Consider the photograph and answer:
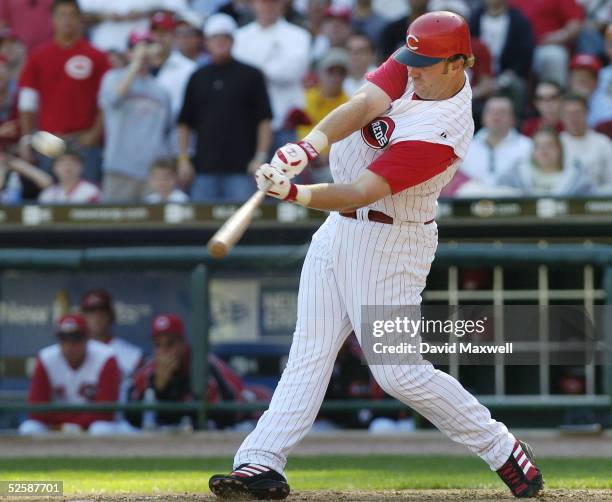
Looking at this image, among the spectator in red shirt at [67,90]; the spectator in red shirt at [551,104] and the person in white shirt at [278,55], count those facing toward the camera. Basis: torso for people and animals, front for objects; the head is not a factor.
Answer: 3

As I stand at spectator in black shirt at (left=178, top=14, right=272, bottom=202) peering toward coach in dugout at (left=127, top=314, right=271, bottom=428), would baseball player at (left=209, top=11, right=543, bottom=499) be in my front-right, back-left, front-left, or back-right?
front-left

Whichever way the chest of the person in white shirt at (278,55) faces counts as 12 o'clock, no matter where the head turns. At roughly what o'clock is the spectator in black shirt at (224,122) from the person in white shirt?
The spectator in black shirt is roughly at 1 o'clock from the person in white shirt.

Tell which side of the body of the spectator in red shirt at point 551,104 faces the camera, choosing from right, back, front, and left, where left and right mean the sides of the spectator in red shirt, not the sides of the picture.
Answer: front

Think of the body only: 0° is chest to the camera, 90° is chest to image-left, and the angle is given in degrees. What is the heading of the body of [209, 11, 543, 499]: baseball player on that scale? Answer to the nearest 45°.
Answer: approximately 45°

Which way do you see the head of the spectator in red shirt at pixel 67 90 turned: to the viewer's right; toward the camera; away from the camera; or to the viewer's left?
toward the camera

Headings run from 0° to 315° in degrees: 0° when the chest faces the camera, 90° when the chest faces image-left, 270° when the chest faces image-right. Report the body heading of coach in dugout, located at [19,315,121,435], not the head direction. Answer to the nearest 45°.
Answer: approximately 0°

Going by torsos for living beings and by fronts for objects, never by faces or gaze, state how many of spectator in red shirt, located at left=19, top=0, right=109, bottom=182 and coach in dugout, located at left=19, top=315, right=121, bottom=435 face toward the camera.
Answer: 2

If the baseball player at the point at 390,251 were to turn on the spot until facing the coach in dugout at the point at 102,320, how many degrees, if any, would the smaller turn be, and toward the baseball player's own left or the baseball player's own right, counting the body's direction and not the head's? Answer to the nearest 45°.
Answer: approximately 90° to the baseball player's own right

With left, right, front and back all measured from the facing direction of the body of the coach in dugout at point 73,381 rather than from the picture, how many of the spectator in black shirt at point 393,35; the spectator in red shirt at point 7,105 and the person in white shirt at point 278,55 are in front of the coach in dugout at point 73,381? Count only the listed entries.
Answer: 0

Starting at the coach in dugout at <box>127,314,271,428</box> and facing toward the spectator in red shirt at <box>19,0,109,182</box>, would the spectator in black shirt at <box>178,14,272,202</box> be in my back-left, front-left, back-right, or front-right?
front-right

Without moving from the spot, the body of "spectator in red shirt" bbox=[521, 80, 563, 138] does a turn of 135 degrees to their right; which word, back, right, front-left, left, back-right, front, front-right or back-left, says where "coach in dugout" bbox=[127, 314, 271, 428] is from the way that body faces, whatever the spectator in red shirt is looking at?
left

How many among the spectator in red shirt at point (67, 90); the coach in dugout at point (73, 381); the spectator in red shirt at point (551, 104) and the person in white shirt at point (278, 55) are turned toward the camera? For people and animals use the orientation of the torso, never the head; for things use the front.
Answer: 4

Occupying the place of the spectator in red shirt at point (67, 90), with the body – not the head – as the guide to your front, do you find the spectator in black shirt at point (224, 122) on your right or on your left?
on your left

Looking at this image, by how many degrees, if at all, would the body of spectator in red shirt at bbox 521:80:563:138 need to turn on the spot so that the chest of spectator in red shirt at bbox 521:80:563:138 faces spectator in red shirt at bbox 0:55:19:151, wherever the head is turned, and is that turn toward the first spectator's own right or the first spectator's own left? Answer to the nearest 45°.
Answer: approximately 90° to the first spectator's own right

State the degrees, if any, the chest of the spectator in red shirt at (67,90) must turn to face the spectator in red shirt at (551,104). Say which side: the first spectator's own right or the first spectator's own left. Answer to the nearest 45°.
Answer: approximately 90° to the first spectator's own left

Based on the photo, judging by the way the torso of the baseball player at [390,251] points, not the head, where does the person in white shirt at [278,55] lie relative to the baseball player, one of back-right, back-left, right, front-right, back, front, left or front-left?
back-right
